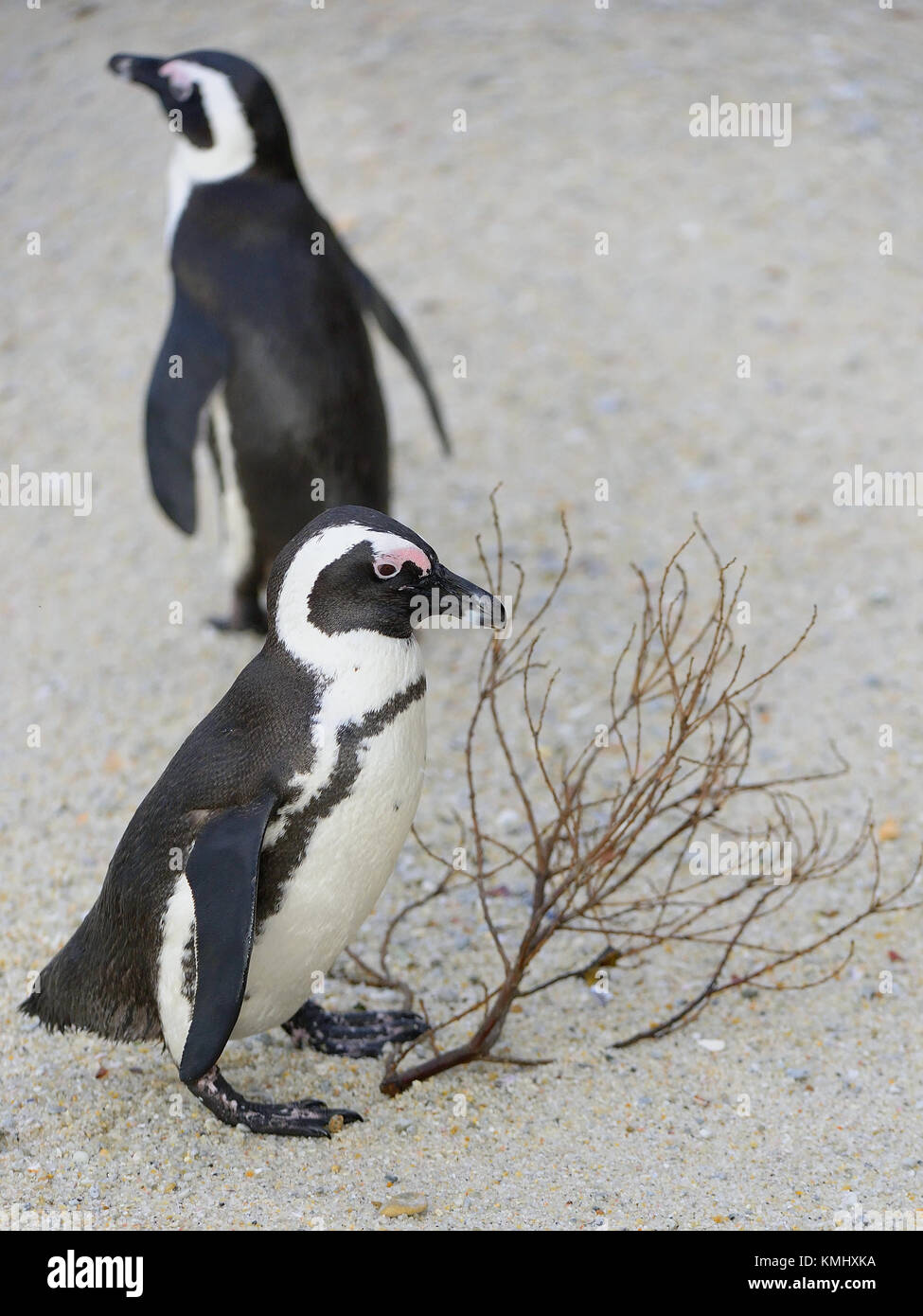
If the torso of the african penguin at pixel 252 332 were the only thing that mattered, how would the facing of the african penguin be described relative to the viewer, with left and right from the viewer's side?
facing away from the viewer and to the left of the viewer

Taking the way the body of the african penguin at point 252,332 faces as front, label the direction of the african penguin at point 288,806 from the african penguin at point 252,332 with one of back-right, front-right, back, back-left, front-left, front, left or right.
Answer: back-left

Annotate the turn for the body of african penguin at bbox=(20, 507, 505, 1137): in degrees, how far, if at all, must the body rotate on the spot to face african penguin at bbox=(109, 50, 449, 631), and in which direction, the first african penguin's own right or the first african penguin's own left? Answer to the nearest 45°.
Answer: approximately 90° to the first african penguin's own left

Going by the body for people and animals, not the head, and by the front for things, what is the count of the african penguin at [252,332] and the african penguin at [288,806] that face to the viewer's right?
1

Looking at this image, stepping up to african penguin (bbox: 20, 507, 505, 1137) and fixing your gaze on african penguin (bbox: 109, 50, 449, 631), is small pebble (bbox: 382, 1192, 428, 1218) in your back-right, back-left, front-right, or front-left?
back-right

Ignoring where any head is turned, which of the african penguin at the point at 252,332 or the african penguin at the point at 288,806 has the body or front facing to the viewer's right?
the african penguin at the point at 288,806

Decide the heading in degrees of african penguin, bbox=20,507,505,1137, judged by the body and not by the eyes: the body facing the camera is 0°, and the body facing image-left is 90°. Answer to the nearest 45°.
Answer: approximately 270°
